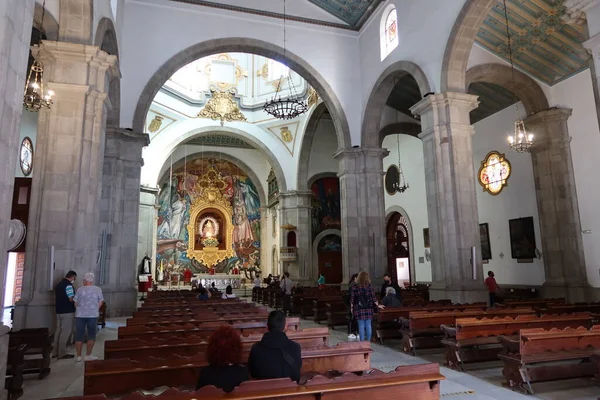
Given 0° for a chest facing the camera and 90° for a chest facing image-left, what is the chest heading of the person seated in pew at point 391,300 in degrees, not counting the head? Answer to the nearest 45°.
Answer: approximately 180°

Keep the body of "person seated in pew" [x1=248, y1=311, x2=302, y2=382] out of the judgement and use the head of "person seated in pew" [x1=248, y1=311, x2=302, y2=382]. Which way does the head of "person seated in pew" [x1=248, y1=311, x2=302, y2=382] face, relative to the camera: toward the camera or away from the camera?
away from the camera

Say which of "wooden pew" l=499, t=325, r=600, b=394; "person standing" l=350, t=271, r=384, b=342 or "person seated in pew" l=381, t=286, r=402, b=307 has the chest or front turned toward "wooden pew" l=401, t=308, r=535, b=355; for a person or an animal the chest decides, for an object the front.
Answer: "wooden pew" l=499, t=325, r=600, b=394

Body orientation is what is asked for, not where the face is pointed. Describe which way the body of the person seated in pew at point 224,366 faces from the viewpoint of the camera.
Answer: away from the camera

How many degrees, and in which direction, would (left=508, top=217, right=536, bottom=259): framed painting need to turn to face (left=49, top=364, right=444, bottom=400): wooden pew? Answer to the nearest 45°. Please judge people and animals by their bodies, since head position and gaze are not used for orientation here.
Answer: approximately 45° to its left

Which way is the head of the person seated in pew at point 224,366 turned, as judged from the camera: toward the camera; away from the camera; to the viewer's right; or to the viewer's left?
away from the camera

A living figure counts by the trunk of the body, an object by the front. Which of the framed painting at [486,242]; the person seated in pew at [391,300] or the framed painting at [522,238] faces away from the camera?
the person seated in pew

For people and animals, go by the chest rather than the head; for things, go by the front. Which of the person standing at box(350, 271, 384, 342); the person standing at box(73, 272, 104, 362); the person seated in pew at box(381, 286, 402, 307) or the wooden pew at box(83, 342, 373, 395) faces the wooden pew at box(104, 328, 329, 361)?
the wooden pew at box(83, 342, 373, 395)

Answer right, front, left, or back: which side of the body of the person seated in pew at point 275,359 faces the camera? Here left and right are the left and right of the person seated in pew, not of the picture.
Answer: back

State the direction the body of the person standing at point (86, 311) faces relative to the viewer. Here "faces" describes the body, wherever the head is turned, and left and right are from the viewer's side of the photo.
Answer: facing away from the viewer

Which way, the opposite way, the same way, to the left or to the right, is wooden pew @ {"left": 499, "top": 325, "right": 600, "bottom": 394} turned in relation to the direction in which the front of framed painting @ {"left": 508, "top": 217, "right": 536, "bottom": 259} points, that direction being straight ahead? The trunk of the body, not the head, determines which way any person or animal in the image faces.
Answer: to the right

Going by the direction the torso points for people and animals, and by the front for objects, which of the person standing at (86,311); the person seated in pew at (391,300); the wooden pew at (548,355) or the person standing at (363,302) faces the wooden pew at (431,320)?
the wooden pew at (548,355)

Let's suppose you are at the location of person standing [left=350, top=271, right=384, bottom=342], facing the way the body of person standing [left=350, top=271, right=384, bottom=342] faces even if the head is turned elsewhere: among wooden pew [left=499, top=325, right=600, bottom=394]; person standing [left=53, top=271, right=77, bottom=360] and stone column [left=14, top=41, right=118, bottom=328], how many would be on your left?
2
